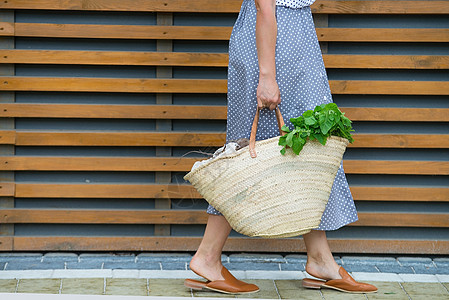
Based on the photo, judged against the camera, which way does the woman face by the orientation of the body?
to the viewer's right
